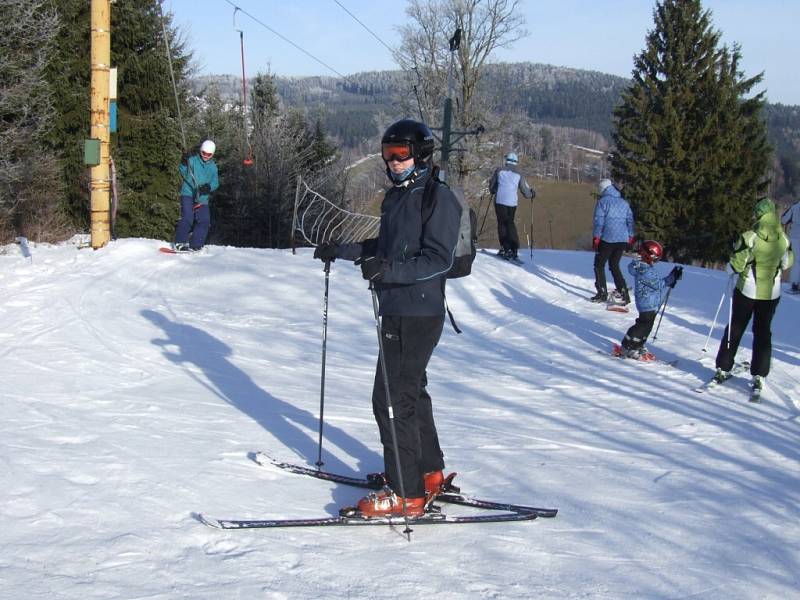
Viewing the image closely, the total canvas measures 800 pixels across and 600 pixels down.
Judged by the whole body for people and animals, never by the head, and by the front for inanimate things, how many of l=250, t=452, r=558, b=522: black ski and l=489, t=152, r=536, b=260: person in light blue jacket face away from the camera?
1

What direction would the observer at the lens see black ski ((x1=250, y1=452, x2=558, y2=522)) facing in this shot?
facing to the left of the viewer

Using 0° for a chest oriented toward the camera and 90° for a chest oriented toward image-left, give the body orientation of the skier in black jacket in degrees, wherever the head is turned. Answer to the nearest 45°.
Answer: approximately 45°

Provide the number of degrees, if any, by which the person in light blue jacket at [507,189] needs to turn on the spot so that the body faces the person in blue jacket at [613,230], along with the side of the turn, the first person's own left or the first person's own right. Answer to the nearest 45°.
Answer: approximately 135° to the first person's own right

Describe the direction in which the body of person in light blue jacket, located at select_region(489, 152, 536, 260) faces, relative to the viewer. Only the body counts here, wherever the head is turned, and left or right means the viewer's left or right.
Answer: facing away from the viewer

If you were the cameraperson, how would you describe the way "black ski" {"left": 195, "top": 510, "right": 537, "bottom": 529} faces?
facing to the left of the viewer

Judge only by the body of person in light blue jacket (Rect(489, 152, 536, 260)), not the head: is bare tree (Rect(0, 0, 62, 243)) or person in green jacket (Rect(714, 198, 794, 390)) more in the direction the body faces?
the bare tree

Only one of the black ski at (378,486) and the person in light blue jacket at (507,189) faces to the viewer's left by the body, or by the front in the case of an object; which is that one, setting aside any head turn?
the black ski
